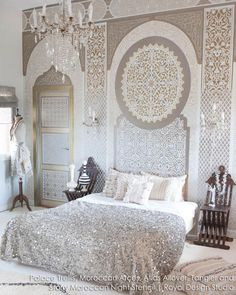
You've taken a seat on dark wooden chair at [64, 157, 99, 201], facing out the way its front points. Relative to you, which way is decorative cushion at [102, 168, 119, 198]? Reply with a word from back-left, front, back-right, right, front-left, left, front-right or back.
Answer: left

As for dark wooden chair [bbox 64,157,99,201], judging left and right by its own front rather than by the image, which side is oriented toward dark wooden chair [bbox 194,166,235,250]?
left

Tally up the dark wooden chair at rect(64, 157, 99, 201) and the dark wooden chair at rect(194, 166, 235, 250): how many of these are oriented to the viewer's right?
0

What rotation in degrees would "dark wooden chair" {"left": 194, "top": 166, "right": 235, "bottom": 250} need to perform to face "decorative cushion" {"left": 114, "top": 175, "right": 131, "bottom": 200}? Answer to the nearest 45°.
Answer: approximately 90° to its right

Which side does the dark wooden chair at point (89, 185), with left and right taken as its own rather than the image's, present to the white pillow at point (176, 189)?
left

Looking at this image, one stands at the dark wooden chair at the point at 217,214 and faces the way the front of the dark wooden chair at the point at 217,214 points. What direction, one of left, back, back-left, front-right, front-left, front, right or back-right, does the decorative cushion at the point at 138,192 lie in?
right

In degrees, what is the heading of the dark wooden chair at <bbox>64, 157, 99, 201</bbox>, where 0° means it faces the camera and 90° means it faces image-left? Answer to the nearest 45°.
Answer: approximately 45°

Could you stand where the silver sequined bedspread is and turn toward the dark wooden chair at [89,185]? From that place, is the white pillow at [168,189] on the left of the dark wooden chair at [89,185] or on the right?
right

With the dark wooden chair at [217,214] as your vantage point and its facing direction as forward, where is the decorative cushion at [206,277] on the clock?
The decorative cushion is roughly at 12 o'clock from the dark wooden chair.

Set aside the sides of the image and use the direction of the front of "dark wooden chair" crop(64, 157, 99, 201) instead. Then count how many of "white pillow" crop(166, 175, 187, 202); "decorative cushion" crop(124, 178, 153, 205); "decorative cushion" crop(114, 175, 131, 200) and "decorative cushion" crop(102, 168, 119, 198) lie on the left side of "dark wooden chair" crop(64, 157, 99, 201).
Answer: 4
